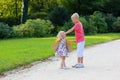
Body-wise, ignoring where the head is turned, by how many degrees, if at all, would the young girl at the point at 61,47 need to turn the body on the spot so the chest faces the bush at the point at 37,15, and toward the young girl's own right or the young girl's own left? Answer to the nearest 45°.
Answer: approximately 135° to the young girl's own left

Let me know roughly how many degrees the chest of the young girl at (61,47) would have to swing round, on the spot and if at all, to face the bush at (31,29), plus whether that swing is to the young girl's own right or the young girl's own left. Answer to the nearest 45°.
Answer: approximately 135° to the young girl's own left
